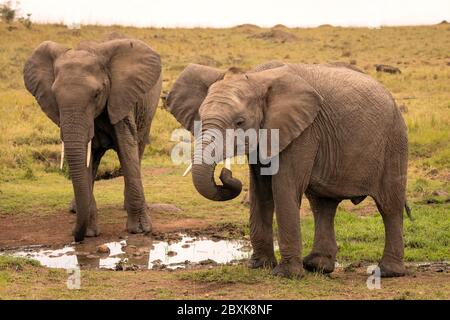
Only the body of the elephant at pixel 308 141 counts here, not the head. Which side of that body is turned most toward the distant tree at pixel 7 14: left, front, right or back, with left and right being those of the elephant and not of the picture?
right

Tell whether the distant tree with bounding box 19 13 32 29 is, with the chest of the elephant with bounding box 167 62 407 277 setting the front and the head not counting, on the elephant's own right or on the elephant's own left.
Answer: on the elephant's own right

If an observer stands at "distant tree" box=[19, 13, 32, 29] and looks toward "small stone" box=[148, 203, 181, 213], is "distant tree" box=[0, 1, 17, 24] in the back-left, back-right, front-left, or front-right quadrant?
back-right

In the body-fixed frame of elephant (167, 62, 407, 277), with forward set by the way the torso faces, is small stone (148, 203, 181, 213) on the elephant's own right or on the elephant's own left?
on the elephant's own right

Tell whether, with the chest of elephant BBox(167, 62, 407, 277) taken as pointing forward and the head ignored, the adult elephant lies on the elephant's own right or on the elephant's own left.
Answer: on the elephant's own right

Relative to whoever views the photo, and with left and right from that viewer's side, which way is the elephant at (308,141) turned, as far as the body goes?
facing the viewer and to the left of the viewer

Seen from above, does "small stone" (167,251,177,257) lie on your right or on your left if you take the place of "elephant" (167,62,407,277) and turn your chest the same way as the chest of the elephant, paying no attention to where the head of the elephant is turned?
on your right
